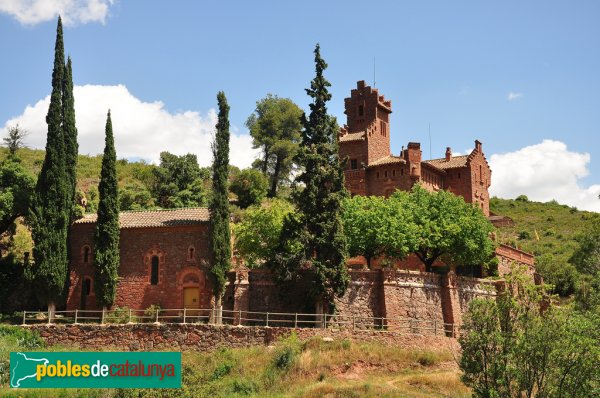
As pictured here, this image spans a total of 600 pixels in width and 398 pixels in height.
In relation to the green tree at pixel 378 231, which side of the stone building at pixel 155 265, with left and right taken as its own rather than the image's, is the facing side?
left

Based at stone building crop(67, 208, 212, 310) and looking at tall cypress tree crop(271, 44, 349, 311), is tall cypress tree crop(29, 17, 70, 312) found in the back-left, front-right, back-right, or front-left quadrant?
back-right

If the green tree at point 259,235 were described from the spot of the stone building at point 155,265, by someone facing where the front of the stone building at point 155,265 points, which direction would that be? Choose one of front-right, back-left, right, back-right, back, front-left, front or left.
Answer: left

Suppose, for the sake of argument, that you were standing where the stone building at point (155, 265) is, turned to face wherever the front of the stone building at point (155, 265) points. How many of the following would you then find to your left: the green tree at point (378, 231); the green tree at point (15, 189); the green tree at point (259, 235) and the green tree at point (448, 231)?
3

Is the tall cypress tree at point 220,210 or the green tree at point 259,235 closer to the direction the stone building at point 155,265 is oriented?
the tall cypress tree

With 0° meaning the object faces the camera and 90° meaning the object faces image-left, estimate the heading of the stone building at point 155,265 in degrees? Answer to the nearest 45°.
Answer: approximately 0°

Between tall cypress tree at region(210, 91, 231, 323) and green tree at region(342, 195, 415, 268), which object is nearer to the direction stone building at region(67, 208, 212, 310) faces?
the tall cypress tree

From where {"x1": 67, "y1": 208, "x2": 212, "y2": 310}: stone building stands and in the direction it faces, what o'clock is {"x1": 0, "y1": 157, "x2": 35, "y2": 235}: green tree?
The green tree is roughly at 4 o'clock from the stone building.

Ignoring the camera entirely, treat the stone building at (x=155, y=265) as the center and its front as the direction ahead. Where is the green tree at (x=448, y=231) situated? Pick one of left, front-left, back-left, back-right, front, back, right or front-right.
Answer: left

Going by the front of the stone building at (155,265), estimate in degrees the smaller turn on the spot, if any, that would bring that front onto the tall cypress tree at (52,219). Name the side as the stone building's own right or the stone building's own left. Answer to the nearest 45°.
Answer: approximately 90° to the stone building's own right
